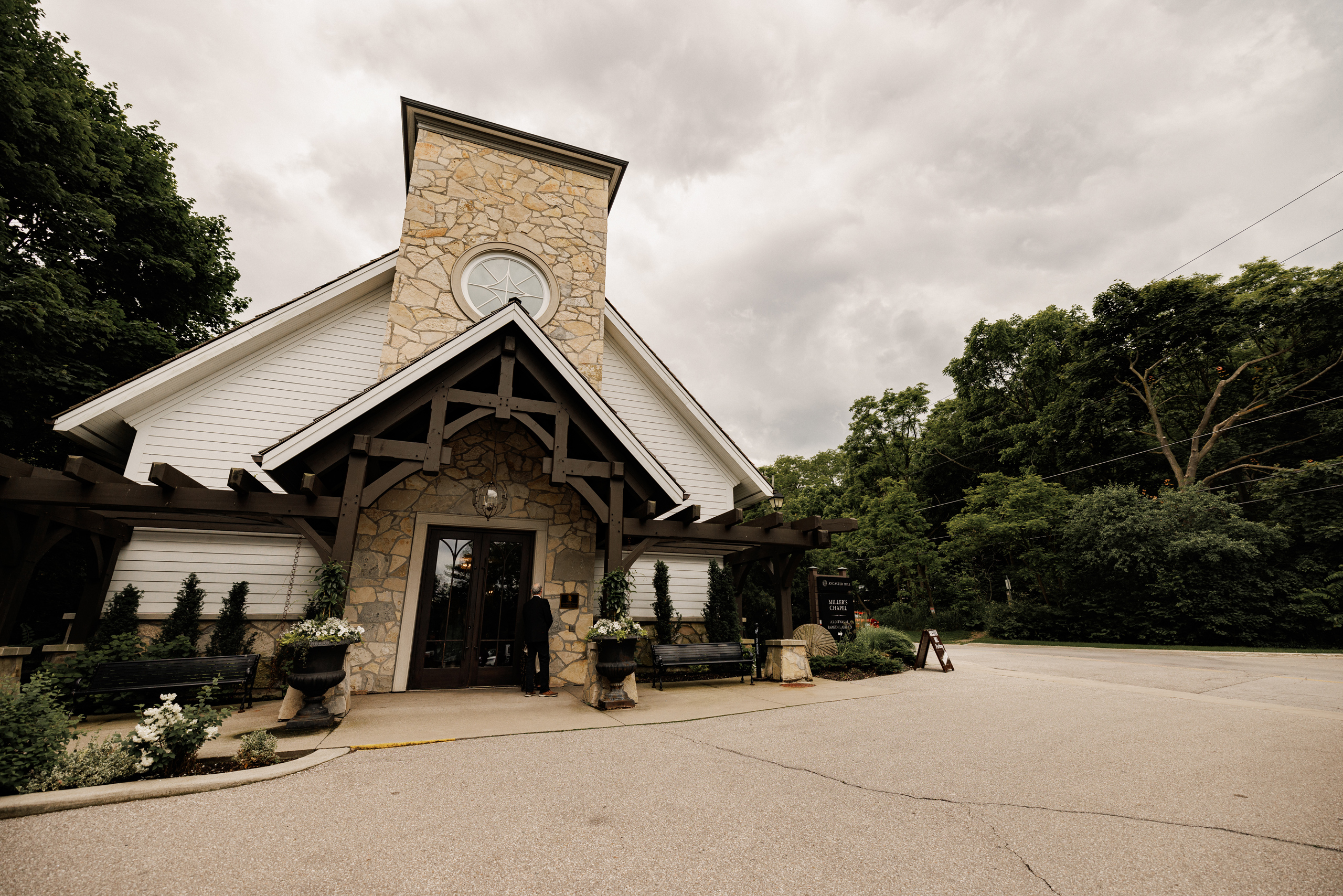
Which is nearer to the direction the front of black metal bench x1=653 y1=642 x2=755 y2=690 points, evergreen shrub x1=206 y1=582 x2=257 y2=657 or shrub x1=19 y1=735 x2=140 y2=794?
the shrub

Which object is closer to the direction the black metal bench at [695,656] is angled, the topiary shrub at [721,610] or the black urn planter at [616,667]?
the black urn planter

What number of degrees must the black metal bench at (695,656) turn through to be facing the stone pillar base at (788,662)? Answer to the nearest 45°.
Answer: approximately 90° to its left

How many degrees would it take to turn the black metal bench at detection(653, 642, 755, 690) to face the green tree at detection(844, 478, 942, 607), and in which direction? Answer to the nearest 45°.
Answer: approximately 135° to its left

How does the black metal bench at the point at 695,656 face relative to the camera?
toward the camera

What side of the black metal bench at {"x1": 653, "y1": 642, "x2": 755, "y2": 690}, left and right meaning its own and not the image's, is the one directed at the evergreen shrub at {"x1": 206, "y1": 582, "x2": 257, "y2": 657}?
right

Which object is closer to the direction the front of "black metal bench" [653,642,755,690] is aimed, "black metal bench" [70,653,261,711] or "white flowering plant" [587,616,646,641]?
the white flowering plant

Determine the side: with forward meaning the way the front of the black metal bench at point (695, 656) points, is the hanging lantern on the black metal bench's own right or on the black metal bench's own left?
on the black metal bench's own right

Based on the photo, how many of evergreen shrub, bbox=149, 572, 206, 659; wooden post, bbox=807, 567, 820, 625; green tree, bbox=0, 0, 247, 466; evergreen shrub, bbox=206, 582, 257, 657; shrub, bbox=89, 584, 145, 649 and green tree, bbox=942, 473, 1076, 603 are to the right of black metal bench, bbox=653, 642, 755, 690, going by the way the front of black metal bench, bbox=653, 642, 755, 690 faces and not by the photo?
4

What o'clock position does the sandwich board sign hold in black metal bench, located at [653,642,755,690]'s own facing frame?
The sandwich board sign is roughly at 8 o'clock from the black metal bench.

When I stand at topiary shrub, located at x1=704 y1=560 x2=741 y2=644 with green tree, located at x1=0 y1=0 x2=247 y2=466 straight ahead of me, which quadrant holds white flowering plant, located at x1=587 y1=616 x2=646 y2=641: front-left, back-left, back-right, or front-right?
front-left

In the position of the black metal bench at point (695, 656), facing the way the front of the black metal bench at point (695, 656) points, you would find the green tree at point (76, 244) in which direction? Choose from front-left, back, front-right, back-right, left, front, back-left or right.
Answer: right

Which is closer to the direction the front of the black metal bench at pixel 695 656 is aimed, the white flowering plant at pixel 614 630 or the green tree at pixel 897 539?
the white flowering plant

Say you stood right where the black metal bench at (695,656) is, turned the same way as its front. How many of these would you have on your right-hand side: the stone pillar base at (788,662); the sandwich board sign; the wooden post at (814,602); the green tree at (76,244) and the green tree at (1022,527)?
1

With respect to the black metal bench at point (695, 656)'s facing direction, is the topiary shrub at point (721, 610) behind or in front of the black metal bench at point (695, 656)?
behind

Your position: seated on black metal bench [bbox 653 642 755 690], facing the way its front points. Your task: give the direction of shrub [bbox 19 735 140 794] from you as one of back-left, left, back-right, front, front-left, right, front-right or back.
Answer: front-right

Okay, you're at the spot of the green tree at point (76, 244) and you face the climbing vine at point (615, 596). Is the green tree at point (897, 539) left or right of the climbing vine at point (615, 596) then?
left

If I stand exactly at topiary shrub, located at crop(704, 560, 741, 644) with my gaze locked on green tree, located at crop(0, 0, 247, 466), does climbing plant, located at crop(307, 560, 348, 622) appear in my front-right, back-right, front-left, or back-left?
front-left

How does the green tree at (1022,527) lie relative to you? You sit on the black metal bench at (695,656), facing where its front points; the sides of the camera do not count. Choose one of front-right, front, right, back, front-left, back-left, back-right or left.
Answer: back-left

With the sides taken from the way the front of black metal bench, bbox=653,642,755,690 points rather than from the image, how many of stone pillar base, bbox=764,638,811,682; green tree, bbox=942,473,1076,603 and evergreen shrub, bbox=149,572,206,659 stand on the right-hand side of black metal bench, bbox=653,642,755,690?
1

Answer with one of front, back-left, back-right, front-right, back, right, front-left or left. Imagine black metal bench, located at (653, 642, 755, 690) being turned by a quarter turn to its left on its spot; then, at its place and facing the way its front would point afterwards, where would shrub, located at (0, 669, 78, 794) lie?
back-right

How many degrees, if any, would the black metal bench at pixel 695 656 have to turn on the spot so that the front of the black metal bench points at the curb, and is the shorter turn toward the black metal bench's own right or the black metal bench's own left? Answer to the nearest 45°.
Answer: approximately 45° to the black metal bench's own right
